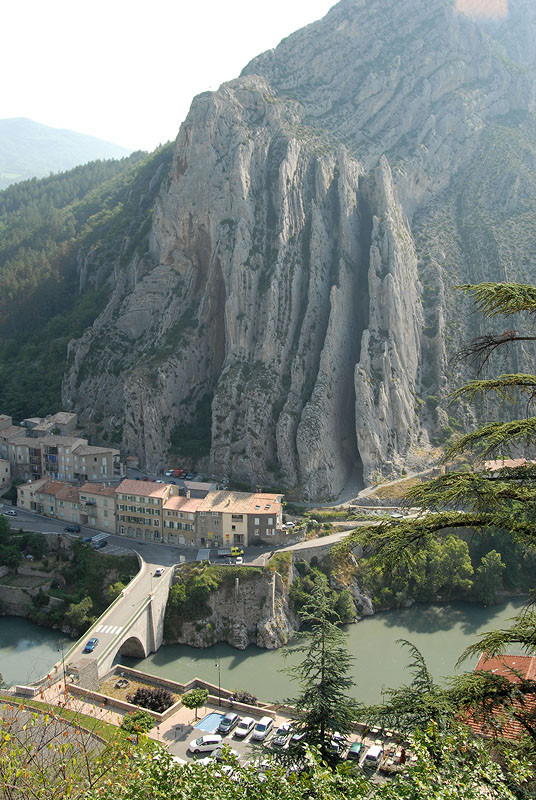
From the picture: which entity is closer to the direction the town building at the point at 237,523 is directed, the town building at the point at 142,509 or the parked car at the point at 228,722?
the parked car

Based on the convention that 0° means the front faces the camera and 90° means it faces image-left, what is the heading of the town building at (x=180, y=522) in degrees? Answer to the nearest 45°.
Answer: approximately 0°

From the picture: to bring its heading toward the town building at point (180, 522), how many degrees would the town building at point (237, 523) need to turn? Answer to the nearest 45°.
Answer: approximately 90° to its right

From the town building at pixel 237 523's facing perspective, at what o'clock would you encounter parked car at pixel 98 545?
The parked car is roughly at 3 o'clock from the town building.

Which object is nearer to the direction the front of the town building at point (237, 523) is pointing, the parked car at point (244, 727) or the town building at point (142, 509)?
the parked car

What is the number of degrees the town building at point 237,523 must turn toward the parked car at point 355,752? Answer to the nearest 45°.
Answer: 0° — it already faces it

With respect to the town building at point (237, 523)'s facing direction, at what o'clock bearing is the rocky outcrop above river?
The rocky outcrop above river is roughly at 12 o'clock from the town building.

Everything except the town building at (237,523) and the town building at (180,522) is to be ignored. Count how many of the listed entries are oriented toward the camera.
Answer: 2

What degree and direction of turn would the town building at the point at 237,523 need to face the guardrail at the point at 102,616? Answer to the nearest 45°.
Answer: approximately 45° to its right
